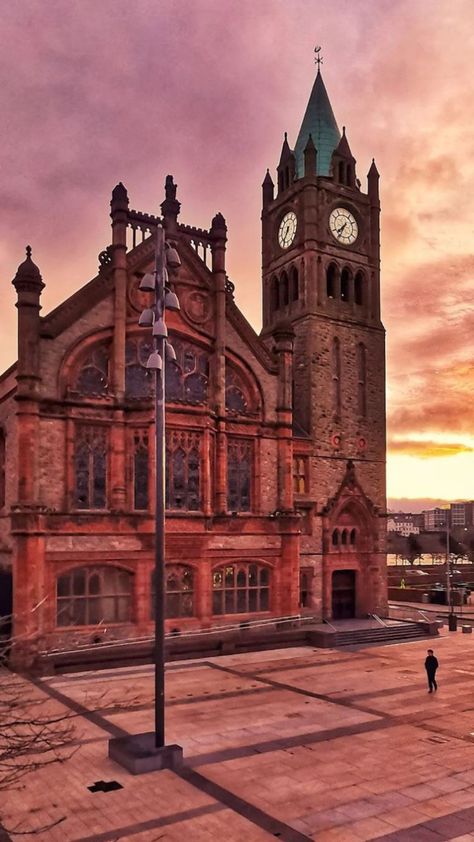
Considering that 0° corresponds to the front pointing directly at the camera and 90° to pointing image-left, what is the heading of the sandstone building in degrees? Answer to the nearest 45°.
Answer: approximately 315°

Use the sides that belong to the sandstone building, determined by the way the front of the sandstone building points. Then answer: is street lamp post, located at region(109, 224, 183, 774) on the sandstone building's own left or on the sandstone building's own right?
on the sandstone building's own right
